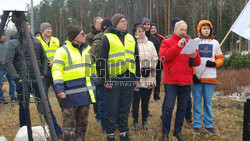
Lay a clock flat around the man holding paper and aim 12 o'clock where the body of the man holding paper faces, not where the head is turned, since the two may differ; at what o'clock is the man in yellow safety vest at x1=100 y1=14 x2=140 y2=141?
The man in yellow safety vest is roughly at 4 o'clock from the man holding paper.

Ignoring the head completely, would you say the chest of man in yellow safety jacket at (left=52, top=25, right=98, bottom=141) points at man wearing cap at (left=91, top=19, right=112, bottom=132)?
no

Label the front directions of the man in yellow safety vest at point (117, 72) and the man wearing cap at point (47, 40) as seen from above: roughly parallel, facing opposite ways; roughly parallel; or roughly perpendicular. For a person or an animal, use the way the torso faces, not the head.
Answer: roughly parallel

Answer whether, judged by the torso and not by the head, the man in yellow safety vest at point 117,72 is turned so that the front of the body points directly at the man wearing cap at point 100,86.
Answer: no

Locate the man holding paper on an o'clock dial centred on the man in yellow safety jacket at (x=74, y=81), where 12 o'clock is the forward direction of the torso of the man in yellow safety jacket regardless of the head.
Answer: The man holding paper is roughly at 10 o'clock from the man in yellow safety jacket.

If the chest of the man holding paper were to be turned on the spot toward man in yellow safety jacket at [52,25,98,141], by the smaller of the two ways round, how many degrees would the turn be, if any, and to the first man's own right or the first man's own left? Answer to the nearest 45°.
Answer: approximately 90° to the first man's own right

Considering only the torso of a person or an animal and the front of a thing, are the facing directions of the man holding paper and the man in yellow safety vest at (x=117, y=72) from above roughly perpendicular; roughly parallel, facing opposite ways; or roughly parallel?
roughly parallel

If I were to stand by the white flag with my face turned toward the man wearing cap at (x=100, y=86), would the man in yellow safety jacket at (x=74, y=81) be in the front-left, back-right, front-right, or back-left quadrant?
front-left

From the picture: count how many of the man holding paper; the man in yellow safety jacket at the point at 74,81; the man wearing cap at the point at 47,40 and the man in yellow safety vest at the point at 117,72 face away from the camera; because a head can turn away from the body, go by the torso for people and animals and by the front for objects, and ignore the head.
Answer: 0

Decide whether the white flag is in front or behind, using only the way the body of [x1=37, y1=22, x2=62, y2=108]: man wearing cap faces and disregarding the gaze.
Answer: in front

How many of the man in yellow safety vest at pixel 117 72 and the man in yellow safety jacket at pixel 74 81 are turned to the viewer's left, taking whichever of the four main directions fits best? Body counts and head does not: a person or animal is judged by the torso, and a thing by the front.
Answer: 0

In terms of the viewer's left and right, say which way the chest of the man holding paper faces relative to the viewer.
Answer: facing the viewer and to the right of the viewer
